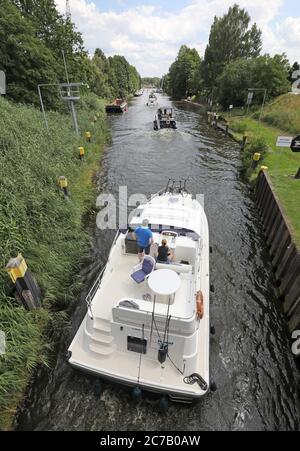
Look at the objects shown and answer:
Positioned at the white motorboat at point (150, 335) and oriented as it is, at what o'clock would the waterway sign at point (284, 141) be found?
The waterway sign is roughly at 1 o'clock from the white motorboat.

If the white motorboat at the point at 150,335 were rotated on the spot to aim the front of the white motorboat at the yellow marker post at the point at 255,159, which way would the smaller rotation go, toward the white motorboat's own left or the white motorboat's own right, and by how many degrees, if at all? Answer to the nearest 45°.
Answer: approximately 45° to the white motorboat's own right

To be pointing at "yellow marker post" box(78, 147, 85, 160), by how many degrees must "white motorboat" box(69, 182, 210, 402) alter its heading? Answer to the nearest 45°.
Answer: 0° — it already faces it

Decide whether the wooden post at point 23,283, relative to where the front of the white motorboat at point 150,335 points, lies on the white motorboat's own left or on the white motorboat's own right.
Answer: on the white motorboat's own left

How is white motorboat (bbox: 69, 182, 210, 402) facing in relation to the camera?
away from the camera

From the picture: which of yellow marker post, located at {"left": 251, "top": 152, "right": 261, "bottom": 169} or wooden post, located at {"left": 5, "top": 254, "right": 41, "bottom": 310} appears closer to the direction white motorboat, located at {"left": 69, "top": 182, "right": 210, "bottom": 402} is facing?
the yellow marker post

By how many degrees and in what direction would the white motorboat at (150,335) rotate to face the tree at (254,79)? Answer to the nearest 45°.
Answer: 0° — it already faces it

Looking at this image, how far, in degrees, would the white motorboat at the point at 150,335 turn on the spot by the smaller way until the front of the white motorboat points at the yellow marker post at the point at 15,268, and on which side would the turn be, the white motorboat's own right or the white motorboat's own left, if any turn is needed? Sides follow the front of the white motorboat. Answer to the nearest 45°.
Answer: approximately 90° to the white motorboat's own left

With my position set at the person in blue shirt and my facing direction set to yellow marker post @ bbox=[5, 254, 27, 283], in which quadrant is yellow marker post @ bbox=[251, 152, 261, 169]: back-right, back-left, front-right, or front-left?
back-right
